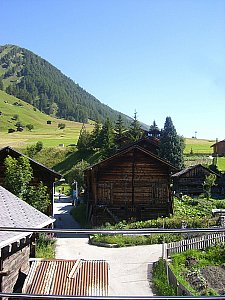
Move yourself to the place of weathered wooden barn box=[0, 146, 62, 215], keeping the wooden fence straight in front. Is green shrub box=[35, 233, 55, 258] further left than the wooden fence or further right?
right

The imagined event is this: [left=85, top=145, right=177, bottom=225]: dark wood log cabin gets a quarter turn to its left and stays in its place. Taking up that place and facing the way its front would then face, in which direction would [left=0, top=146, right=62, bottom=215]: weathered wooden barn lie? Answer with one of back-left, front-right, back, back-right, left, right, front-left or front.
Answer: back-right

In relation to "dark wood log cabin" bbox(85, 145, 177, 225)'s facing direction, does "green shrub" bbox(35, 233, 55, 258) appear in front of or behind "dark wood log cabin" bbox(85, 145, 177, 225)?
in front

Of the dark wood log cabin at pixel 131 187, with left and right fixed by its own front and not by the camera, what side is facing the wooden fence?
front

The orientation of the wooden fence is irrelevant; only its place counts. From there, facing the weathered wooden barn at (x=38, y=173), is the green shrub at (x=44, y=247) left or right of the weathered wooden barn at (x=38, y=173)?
left

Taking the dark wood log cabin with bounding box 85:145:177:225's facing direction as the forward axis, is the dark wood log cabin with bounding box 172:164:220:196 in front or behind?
behind

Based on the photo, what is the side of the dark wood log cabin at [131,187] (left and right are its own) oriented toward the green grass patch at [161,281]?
front

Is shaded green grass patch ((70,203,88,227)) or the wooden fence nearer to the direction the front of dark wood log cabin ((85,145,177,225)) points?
the wooden fence

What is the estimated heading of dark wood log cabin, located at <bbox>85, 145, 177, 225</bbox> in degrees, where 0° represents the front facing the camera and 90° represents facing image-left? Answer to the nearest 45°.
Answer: approximately 0°

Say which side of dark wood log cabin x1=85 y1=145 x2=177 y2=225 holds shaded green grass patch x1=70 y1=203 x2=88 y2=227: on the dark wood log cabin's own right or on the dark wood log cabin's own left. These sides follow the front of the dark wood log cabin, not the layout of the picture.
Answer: on the dark wood log cabin's own right
